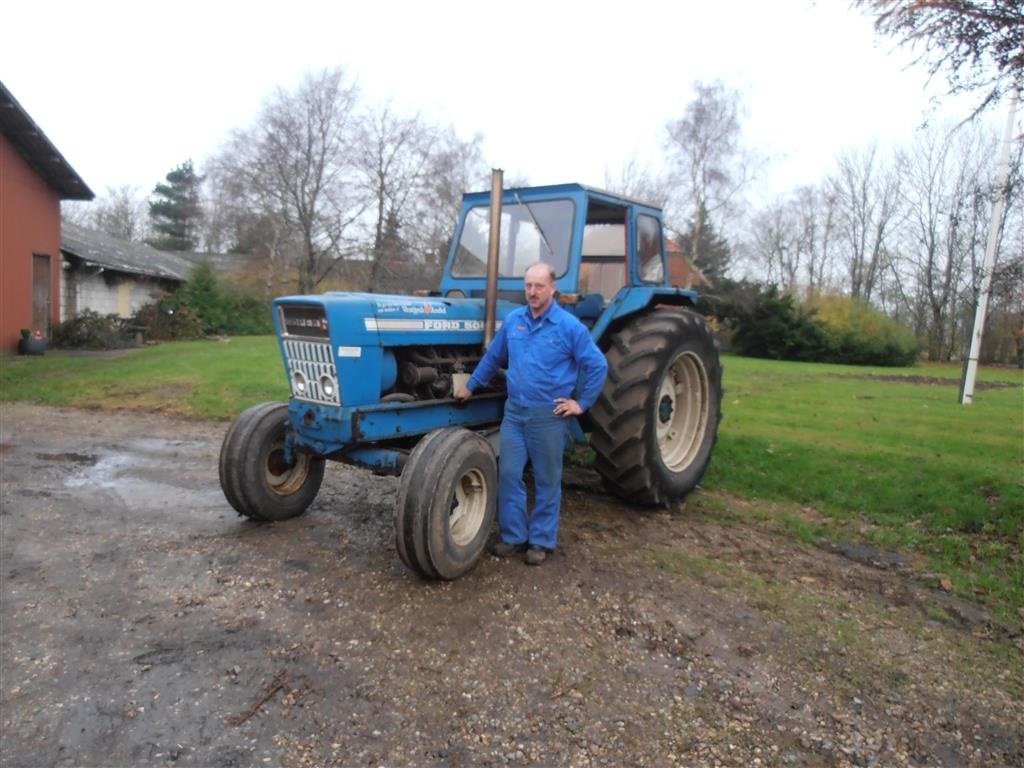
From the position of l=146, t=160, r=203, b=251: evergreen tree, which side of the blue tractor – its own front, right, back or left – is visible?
right

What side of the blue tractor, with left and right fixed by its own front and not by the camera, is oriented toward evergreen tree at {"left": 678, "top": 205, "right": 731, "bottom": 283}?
back

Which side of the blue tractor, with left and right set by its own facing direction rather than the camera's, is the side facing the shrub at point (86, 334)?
right

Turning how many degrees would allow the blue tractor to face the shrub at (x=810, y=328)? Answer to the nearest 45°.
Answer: approximately 180°

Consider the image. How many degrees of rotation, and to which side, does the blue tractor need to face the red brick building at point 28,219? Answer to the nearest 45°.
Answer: approximately 90° to its right

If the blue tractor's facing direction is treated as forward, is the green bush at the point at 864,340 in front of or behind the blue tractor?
behind

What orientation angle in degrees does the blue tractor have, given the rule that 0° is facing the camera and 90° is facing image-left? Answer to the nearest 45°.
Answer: approximately 45°
